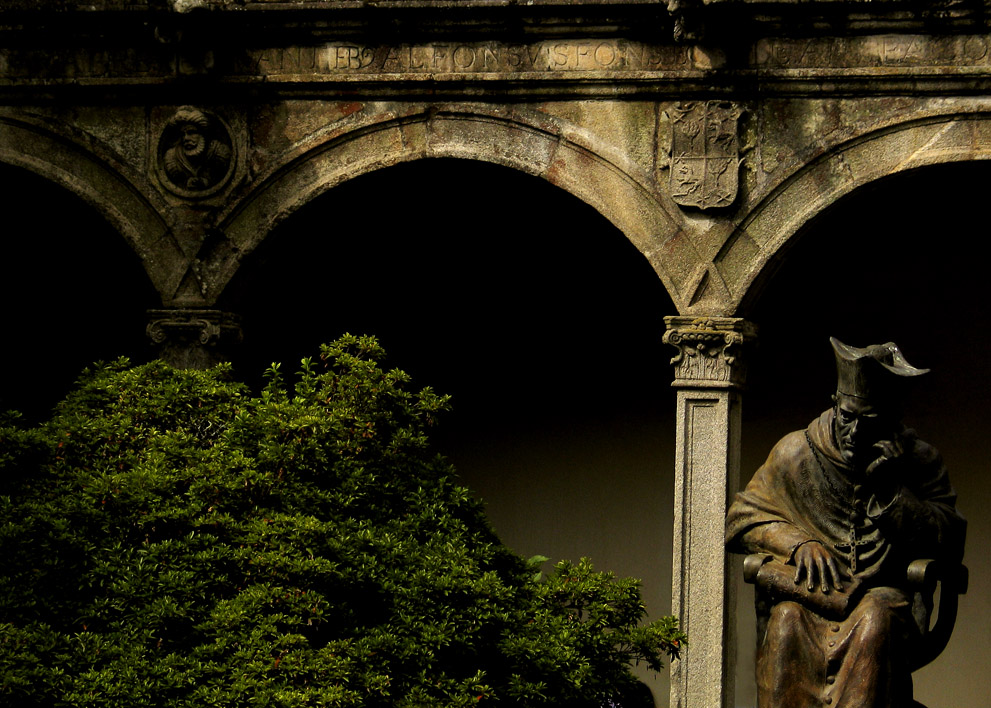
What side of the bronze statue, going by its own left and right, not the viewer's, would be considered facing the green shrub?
right

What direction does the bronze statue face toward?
toward the camera
